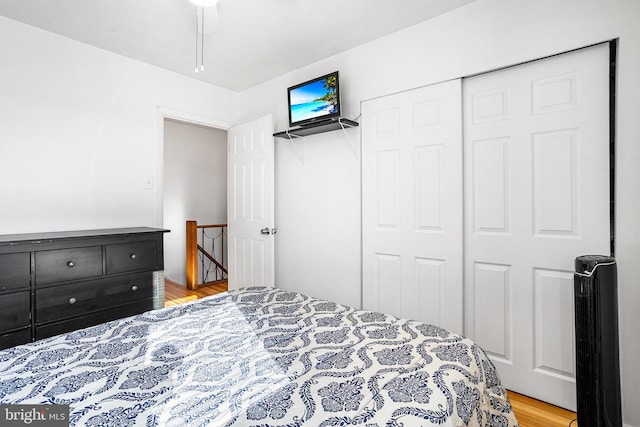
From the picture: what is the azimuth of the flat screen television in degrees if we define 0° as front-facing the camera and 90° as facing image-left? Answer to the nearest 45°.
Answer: approximately 45°

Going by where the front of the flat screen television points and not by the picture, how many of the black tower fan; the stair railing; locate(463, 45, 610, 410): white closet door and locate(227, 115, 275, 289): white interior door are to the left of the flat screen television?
2

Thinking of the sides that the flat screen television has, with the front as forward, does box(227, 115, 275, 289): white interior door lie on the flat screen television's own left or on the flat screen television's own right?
on the flat screen television's own right

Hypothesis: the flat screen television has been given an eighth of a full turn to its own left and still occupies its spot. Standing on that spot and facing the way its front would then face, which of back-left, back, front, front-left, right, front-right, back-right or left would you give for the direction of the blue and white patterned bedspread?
front

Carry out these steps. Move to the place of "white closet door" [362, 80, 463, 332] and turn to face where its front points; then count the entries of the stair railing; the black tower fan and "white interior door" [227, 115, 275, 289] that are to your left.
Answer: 1

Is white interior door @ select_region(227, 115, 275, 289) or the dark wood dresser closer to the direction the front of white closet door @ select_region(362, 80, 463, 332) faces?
the dark wood dresser

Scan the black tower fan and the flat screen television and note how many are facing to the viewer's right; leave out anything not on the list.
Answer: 0

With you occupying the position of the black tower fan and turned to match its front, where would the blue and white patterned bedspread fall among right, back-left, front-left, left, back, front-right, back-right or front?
front

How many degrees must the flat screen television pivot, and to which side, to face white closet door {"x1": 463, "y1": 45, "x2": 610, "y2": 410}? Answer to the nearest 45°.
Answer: approximately 90° to its left

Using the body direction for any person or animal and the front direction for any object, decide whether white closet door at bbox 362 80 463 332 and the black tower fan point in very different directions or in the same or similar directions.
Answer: same or similar directions

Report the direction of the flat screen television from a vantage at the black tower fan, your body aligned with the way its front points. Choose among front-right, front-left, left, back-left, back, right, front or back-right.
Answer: front-right

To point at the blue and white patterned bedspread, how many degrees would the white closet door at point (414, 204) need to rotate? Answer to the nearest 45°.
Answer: approximately 45° to its left

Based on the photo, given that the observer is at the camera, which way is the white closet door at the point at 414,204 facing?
facing the viewer and to the left of the viewer

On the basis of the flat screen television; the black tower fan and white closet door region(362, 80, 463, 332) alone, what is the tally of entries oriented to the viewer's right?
0

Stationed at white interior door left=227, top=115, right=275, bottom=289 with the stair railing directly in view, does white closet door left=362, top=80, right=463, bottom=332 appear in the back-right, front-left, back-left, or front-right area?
back-right
